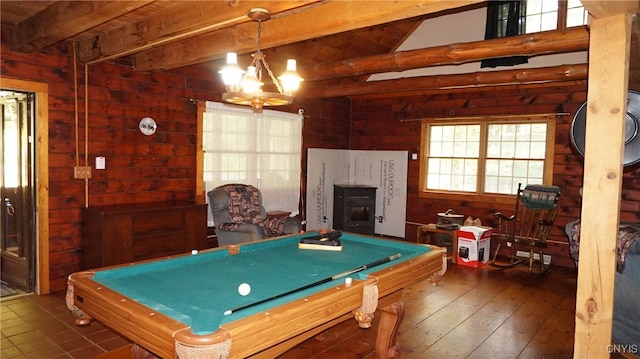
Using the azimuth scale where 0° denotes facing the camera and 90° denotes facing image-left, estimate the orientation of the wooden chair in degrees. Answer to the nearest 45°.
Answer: approximately 45°

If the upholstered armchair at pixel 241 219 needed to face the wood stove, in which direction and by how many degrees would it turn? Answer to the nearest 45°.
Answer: approximately 90° to its left

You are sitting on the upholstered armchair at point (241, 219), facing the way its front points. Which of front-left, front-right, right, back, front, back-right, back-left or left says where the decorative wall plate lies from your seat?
back-right

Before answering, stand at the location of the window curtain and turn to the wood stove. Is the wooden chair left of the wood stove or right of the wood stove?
right

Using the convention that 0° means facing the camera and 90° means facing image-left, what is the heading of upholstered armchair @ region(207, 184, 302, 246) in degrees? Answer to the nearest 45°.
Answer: approximately 315°
